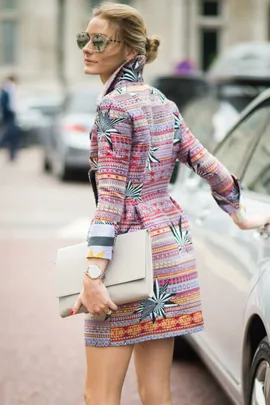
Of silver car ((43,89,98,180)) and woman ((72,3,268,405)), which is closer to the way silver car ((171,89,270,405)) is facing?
the silver car ((43,89,98,180))

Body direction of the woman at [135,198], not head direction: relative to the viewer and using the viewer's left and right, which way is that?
facing away from the viewer and to the left of the viewer

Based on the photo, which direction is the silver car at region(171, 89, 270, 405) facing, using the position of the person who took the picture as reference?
facing away from the viewer and to the left of the viewer

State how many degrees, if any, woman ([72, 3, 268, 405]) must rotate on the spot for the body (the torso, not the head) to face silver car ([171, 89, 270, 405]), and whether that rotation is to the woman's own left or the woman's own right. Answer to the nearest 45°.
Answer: approximately 90° to the woman's own right

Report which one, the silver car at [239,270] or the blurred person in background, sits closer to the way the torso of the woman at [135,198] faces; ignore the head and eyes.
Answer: the blurred person in background
